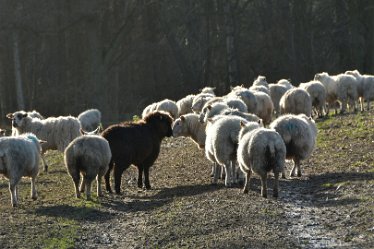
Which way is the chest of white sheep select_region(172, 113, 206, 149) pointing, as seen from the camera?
to the viewer's left

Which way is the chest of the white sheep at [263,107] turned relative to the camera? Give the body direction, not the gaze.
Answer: away from the camera

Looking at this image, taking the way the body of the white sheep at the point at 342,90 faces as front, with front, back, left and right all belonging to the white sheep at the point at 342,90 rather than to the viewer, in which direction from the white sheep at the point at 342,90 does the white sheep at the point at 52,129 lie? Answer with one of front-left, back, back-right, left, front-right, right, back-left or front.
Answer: front-left

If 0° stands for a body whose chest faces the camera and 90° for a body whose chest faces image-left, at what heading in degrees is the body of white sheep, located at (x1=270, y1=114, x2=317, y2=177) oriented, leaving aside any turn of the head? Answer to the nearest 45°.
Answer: approximately 180°

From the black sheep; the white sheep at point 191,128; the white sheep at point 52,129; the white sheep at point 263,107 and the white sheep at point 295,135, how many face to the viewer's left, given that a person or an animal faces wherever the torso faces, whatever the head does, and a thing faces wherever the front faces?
2

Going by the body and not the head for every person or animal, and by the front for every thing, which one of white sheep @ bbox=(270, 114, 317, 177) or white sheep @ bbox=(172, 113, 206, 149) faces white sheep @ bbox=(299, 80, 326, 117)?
white sheep @ bbox=(270, 114, 317, 177)

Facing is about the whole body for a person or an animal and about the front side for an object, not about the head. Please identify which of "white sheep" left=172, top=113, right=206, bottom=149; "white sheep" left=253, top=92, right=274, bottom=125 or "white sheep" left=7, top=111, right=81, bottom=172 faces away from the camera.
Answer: "white sheep" left=253, top=92, right=274, bottom=125

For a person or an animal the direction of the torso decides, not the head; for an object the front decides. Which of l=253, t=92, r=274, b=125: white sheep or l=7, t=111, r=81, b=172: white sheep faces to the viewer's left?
l=7, t=111, r=81, b=172: white sheep

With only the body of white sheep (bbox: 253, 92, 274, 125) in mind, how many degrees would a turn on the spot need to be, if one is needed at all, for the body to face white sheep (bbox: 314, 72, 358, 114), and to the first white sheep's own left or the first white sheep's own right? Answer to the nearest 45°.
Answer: approximately 45° to the first white sheep's own right

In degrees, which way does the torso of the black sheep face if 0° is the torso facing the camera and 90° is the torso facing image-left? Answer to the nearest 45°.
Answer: approximately 225°

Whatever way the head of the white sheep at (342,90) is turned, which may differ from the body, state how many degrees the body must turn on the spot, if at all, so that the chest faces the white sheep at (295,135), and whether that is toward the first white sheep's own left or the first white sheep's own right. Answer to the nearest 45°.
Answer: approximately 90° to the first white sheep's own left
